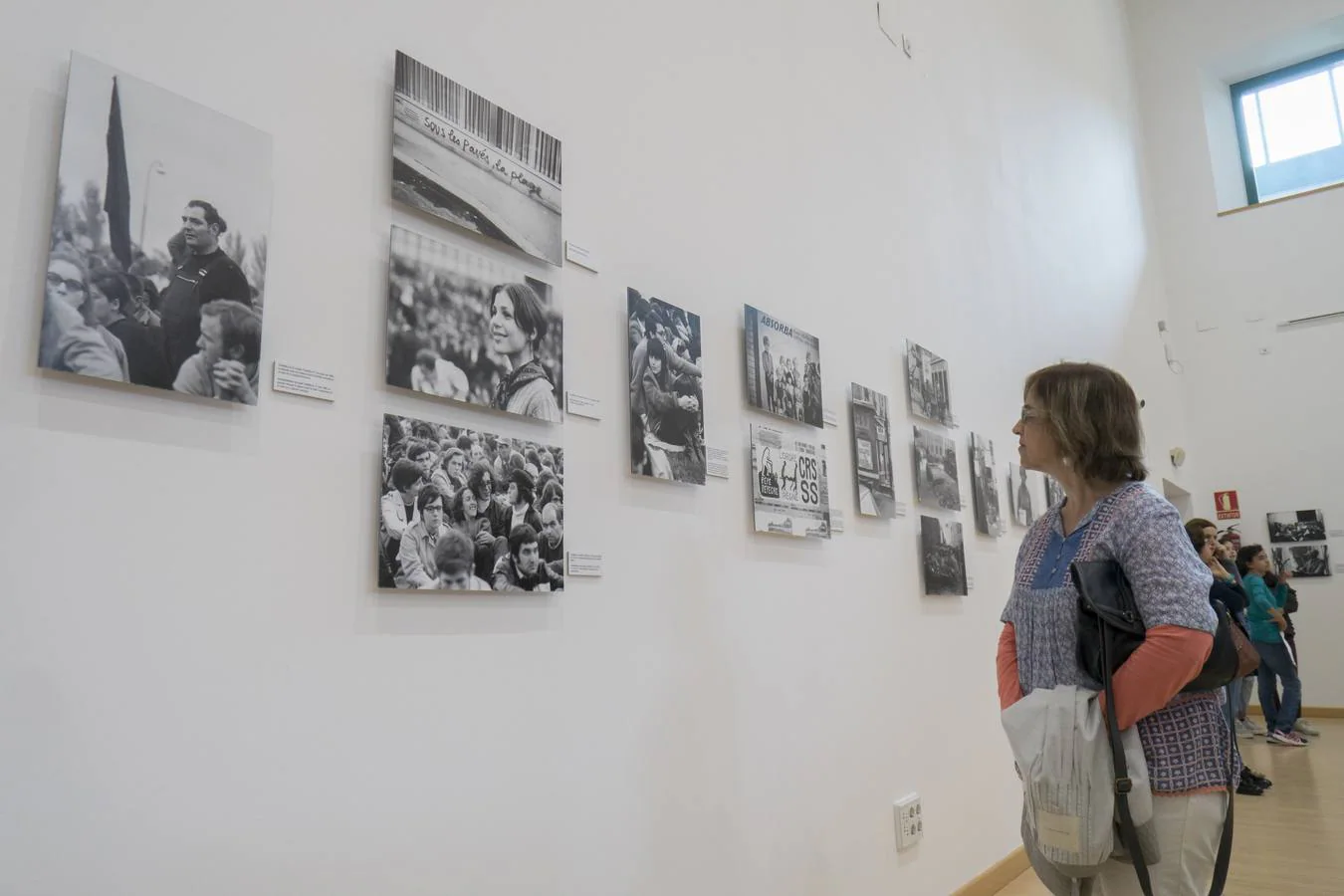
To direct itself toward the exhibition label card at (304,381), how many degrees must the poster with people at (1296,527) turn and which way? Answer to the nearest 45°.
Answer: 0° — it already faces it

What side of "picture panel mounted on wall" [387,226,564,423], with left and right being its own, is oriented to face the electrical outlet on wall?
left

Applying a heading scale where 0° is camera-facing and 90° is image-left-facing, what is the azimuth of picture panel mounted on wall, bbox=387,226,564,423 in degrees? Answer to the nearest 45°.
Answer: approximately 315°

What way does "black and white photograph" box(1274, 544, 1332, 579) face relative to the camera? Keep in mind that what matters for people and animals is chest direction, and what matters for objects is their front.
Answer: toward the camera

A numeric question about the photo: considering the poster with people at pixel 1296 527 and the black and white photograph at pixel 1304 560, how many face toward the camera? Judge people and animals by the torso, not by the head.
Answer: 2

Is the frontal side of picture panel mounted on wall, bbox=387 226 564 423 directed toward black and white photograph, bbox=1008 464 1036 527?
no

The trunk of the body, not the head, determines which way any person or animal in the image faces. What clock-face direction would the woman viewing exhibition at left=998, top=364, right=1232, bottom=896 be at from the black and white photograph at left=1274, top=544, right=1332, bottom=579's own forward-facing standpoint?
The woman viewing exhibition is roughly at 12 o'clock from the black and white photograph.

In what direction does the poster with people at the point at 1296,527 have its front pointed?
toward the camera

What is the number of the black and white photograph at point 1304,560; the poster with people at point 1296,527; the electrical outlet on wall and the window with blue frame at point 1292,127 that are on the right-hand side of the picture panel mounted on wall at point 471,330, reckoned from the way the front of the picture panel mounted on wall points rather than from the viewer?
0

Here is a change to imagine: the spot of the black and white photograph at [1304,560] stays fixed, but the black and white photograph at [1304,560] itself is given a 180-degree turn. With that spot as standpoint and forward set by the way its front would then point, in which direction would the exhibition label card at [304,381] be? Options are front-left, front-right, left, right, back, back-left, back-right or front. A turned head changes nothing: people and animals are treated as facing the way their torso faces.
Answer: back

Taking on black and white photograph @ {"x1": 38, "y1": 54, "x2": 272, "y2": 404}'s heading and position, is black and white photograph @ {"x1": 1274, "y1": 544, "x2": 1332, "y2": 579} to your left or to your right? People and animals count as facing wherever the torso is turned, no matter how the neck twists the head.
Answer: on your left

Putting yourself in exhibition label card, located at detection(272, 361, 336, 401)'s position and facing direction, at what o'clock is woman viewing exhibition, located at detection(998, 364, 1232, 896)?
The woman viewing exhibition is roughly at 11 o'clock from the exhibition label card.

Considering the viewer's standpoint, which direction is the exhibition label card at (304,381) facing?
facing the viewer and to the right of the viewer

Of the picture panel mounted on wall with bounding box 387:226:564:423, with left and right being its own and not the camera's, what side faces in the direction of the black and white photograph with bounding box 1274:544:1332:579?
left

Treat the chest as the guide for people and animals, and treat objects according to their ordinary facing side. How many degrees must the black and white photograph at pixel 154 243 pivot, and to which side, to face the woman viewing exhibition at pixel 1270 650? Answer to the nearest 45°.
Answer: approximately 45° to its left
